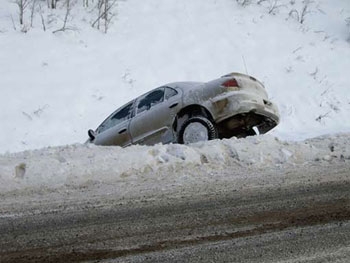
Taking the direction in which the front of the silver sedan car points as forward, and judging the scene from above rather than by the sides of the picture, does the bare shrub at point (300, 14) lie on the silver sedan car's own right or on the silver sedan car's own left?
on the silver sedan car's own right

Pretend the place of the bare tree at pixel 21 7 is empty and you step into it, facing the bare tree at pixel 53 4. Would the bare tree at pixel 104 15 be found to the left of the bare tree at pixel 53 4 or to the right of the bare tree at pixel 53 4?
right

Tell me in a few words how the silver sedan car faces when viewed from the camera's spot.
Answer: facing away from the viewer and to the left of the viewer

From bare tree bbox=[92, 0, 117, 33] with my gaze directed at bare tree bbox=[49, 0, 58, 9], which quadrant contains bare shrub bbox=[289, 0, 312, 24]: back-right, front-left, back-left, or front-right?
back-right

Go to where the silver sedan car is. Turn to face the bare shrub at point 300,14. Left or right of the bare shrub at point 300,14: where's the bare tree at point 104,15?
left

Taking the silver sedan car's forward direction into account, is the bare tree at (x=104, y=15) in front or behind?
in front

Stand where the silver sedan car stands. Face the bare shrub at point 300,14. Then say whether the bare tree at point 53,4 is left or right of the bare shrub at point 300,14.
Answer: left

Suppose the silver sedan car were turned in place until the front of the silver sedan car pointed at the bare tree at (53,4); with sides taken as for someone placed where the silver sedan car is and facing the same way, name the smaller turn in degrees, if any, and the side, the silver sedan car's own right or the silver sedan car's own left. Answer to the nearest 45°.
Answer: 0° — it already faces it
